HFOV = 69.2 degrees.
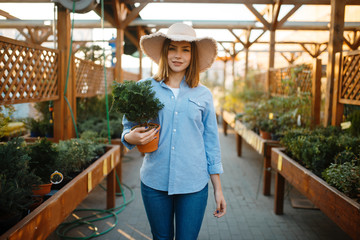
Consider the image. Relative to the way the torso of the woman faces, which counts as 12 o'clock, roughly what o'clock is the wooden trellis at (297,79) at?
The wooden trellis is roughly at 7 o'clock from the woman.

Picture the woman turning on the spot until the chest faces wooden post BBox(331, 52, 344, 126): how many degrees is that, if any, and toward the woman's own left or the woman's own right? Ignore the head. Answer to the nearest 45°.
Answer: approximately 135° to the woman's own left

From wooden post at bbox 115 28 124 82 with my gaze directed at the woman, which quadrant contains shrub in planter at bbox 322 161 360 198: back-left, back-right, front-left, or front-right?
front-left

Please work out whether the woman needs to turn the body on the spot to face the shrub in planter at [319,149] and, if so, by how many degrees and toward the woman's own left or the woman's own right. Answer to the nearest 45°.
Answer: approximately 135° to the woman's own left

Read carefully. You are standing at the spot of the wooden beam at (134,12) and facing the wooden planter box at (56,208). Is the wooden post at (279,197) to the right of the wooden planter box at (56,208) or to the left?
left

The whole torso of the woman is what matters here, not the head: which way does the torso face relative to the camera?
toward the camera

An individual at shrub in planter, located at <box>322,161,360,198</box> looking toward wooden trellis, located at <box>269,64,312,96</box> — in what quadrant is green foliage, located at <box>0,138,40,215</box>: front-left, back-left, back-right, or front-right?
back-left

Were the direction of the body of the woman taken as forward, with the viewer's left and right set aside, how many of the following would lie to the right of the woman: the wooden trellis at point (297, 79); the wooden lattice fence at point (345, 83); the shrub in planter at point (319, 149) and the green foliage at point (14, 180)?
1

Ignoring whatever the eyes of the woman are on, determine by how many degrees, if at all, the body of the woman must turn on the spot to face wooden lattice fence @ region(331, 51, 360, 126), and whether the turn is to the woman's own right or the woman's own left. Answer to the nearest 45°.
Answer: approximately 135° to the woman's own left

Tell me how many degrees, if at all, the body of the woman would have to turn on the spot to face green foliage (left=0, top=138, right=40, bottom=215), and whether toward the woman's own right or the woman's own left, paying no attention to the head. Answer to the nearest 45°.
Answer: approximately 90° to the woman's own right

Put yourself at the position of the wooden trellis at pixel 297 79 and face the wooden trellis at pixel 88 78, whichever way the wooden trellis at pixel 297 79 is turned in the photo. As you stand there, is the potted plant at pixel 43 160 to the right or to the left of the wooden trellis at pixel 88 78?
left

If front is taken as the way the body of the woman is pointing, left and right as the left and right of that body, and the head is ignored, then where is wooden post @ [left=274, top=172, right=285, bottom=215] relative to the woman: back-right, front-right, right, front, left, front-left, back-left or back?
back-left

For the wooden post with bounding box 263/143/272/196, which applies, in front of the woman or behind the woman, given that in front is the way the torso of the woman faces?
behind

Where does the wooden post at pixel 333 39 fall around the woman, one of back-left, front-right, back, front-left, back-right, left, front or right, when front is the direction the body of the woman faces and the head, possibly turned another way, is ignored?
back-left

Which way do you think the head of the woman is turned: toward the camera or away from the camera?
toward the camera

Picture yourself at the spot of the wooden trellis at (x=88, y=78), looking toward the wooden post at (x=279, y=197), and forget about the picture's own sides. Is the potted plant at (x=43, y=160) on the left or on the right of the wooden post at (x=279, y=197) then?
right
